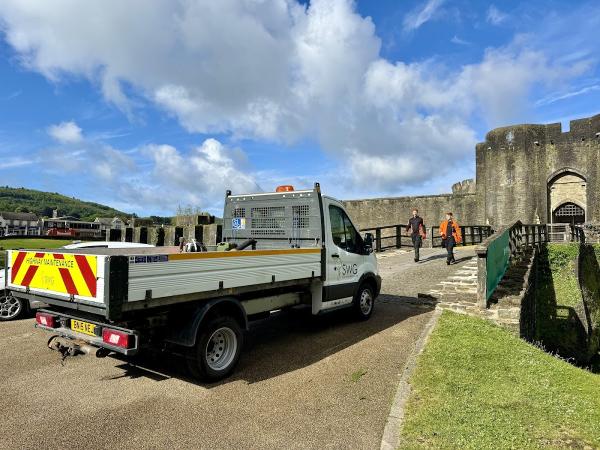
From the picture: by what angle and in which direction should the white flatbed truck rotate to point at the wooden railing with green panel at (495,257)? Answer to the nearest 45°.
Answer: approximately 45° to its right

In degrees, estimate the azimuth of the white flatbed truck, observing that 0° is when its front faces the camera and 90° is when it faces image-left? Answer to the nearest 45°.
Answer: approximately 225°
